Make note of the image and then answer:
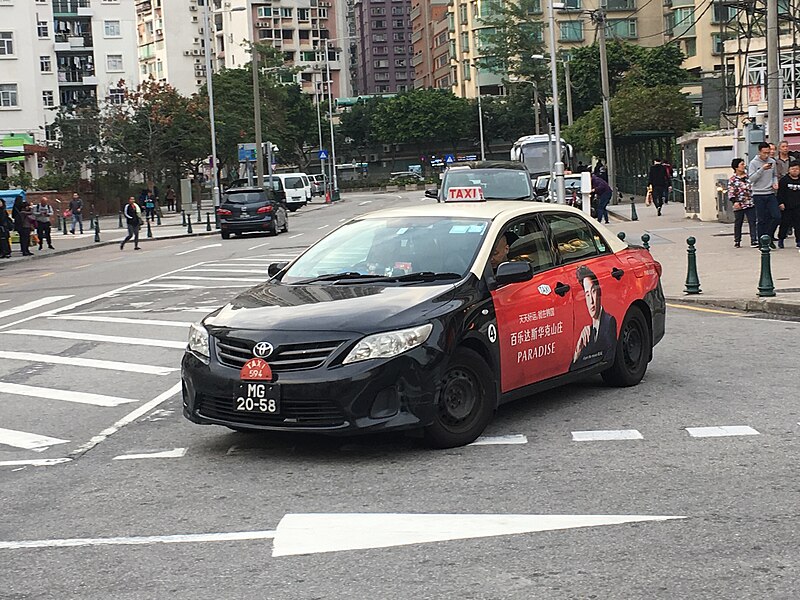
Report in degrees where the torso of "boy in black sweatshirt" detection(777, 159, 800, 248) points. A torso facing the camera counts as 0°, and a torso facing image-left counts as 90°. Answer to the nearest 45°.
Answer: approximately 0°

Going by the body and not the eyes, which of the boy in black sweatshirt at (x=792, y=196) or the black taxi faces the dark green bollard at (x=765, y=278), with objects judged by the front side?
the boy in black sweatshirt

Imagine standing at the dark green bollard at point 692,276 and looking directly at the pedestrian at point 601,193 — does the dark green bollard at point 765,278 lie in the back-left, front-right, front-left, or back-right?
back-right

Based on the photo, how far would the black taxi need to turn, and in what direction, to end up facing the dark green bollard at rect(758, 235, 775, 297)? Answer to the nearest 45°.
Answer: approximately 180°

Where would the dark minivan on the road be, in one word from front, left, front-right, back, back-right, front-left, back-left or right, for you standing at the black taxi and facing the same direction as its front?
back-right

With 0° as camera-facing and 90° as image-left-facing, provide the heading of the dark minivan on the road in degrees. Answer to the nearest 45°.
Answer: approximately 180°
